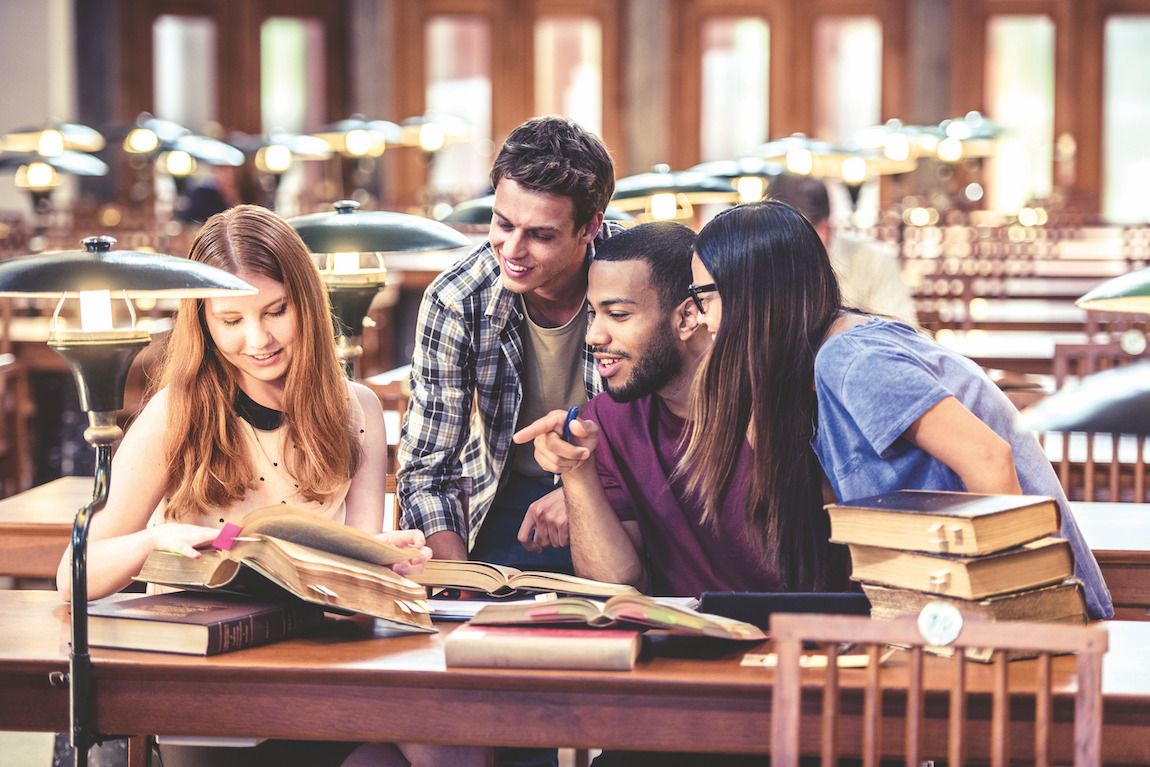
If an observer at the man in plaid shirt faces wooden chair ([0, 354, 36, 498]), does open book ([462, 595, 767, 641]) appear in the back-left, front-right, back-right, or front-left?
back-left

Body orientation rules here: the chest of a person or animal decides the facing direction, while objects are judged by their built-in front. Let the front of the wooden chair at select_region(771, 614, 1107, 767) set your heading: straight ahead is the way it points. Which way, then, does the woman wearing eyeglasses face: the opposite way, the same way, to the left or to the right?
to the left

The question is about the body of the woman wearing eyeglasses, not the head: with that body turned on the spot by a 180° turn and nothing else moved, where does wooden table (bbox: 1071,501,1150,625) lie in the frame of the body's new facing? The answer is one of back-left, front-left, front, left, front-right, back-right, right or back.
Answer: front-left

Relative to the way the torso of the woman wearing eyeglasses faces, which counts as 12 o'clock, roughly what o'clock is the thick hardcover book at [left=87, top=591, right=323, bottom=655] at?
The thick hardcover book is roughly at 11 o'clock from the woman wearing eyeglasses.

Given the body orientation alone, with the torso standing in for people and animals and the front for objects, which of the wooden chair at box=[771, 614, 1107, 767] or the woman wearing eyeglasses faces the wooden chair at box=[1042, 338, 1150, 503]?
the wooden chair at box=[771, 614, 1107, 767]

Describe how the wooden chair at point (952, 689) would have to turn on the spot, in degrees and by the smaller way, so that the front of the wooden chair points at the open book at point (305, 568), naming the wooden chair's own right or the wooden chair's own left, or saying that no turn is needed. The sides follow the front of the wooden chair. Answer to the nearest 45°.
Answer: approximately 90° to the wooden chair's own left

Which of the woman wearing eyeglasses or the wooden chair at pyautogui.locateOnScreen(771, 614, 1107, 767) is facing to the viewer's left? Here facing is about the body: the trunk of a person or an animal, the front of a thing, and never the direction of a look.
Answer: the woman wearing eyeglasses

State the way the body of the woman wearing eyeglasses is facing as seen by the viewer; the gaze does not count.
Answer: to the viewer's left

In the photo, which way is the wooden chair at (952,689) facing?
away from the camera
